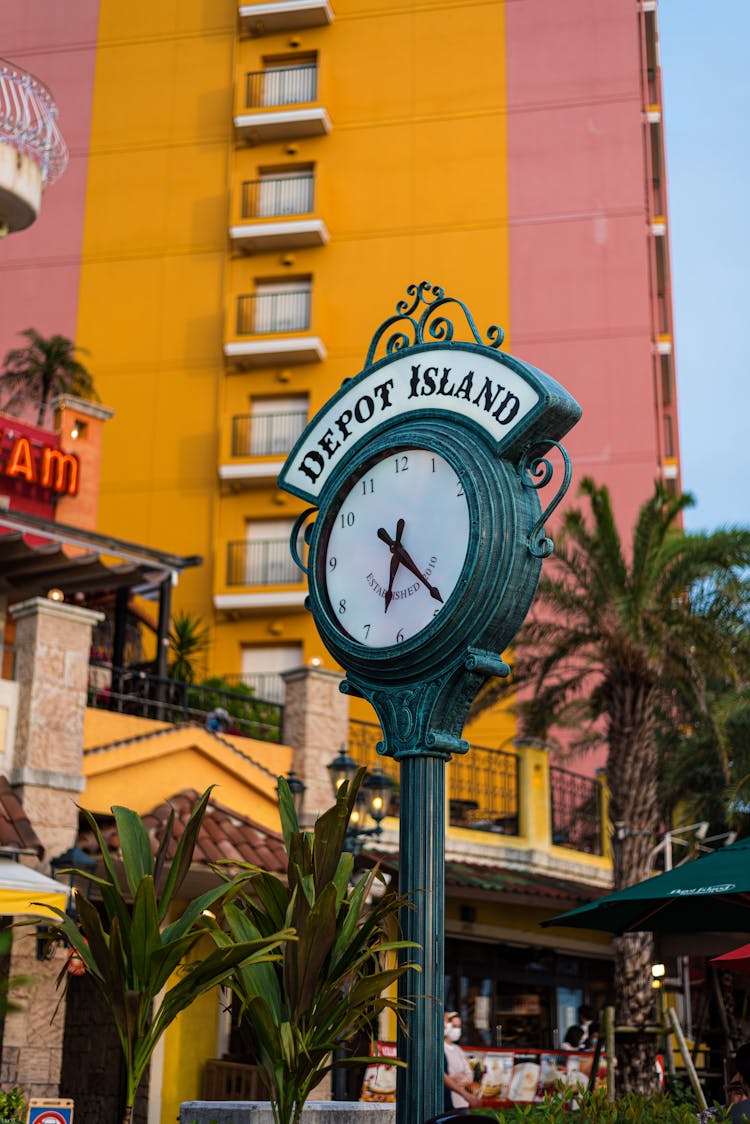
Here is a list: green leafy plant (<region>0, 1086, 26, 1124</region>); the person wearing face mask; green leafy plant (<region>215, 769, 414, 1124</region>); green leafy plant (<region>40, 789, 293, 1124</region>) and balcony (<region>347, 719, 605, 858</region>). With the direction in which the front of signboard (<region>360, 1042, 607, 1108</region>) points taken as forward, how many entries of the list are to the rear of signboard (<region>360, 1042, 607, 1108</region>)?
1

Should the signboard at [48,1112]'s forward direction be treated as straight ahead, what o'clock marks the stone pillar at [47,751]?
The stone pillar is roughly at 6 o'clock from the signboard.

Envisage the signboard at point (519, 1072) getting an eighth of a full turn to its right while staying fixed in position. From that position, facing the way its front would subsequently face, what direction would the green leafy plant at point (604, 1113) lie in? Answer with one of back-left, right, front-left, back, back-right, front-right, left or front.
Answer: front-left

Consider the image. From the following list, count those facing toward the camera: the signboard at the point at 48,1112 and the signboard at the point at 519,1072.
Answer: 2

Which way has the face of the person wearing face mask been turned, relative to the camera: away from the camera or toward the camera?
toward the camera

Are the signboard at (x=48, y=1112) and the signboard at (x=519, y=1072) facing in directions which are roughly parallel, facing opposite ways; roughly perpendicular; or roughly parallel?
roughly parallel

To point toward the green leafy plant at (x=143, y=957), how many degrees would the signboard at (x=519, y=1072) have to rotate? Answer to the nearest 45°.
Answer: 0° — it already faces it

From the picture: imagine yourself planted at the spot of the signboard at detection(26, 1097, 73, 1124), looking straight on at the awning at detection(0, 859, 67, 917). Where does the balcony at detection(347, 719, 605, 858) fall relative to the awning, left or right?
right

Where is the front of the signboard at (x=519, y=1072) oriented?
toward the camera

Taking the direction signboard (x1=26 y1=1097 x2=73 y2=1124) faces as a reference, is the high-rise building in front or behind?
behind

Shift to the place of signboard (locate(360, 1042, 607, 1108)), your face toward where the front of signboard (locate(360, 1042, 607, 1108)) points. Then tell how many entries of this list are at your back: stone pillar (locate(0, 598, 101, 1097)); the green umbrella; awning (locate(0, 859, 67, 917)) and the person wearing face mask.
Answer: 0

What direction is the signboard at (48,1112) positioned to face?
toward the camera
